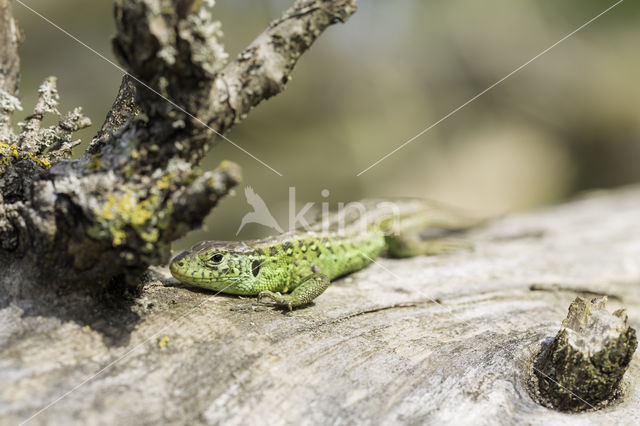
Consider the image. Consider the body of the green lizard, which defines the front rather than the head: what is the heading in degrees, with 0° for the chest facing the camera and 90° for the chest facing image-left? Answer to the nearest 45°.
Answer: approximately 45°
